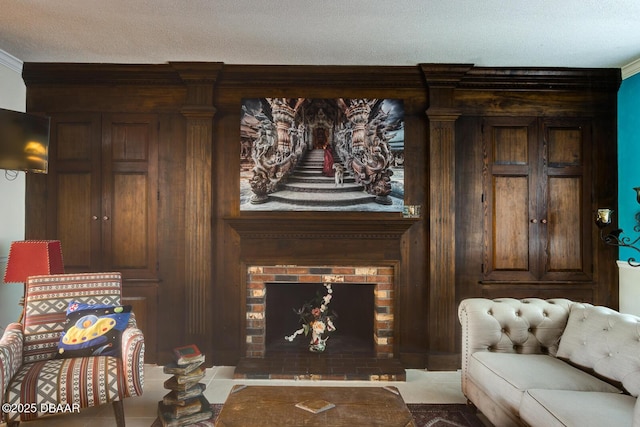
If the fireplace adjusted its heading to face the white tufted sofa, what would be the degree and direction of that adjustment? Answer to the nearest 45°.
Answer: approximately 45° to its left

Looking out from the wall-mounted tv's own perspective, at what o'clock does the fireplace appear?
The fireplace is roughly at 11 o'clock from the wall-mounted tv.

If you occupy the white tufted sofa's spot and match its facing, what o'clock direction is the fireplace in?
The fireplace is roughly at 2 o'clock from the white tufted sofa.

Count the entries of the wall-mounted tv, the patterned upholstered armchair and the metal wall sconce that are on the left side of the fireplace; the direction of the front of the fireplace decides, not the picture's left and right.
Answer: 1

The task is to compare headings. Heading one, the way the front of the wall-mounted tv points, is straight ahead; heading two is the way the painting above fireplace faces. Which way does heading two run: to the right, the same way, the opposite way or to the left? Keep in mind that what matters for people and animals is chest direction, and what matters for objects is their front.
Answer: to the right

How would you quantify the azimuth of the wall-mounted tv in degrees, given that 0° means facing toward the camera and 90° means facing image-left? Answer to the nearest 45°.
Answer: approximately 315°

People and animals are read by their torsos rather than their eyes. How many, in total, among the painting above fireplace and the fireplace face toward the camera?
2

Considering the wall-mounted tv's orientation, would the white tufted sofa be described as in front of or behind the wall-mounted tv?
in front

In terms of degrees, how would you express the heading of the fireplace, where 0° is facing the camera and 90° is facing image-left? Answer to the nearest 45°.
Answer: approximately 0°

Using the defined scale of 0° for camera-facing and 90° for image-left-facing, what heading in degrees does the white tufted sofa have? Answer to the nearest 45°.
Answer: approximately 45°

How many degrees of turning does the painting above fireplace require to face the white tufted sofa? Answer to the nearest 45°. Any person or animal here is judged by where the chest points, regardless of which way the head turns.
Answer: approximately 45° to its left

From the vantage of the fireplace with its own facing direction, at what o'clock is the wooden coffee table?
The wooden coffee table is roughly at 12 o'clock from the fireplace.

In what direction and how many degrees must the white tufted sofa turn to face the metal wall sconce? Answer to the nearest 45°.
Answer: approximately 135° to its right

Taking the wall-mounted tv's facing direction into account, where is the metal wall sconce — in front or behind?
in front
